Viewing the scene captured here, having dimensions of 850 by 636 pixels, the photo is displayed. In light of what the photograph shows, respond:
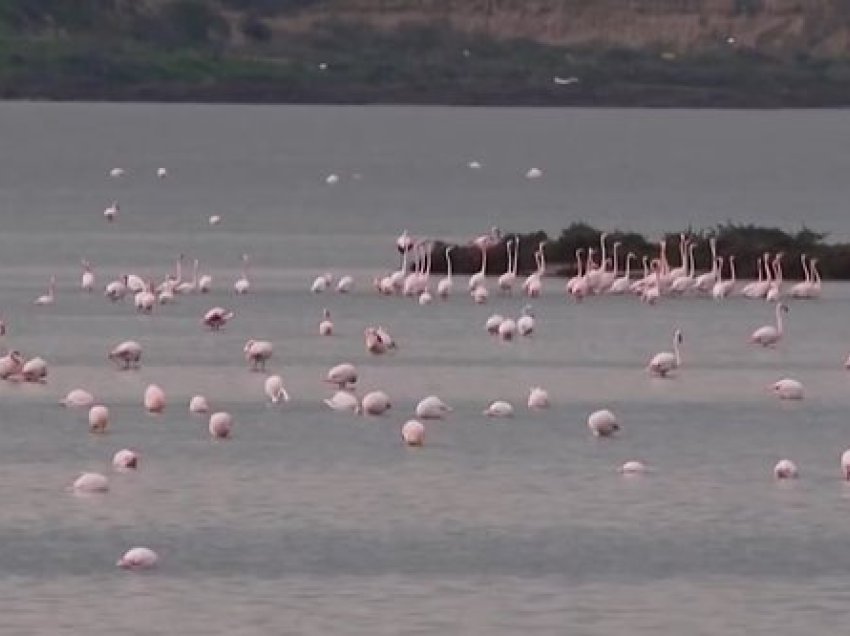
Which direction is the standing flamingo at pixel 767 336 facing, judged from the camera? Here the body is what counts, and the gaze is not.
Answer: to the viewer's right

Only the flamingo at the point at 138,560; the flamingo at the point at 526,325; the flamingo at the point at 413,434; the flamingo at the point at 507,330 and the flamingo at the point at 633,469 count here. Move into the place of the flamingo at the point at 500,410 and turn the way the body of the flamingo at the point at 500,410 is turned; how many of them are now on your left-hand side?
2

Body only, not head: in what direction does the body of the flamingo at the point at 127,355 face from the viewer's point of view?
to the viewer's right

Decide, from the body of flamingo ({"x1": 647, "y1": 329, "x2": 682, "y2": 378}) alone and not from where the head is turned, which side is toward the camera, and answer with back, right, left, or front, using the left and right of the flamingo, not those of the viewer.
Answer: right
